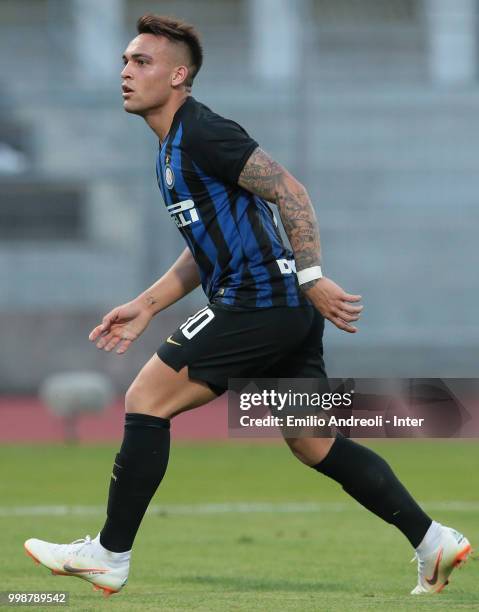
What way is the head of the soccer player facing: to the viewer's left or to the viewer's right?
to the viewer's left

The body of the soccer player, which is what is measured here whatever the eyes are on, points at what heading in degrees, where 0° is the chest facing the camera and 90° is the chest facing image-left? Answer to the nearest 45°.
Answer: approximately 90°
